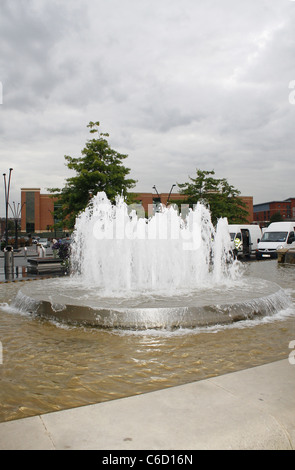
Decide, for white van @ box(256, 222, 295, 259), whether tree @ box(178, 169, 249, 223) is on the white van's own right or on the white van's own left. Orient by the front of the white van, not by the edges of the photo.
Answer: on the white van's own right

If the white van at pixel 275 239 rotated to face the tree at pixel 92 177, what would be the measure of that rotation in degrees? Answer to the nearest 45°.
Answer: approximately 45° to its right

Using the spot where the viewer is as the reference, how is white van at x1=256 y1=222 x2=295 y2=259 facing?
facing the viewer and to the left of the viewer

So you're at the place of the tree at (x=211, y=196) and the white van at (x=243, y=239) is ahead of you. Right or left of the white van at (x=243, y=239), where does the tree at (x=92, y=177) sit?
right

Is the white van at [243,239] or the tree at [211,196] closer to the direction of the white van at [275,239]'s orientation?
the white van

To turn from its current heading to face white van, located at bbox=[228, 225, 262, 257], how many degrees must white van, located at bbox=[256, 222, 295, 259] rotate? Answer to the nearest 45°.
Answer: approximately 90° to its right

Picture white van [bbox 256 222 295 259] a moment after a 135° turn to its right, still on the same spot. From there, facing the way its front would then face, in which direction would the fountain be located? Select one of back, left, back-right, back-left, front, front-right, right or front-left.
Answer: back
